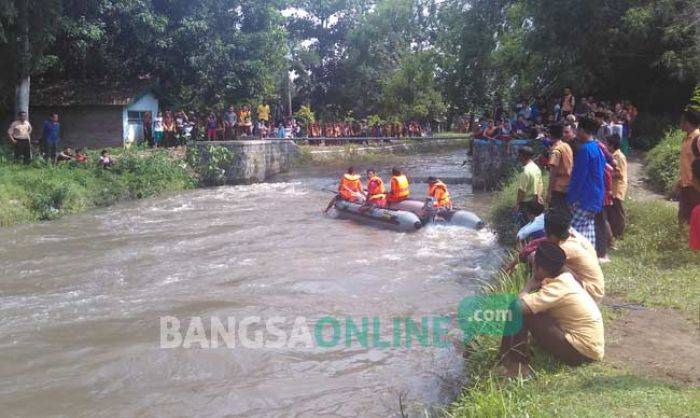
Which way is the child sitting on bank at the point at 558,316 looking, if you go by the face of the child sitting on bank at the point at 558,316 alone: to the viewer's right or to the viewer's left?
to the viewer's left

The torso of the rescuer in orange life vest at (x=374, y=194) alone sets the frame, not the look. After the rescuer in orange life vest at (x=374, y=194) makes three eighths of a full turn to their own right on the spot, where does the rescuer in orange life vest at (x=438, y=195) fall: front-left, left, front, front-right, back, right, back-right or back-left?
back-right

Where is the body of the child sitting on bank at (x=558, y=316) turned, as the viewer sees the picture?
to the viewer's left

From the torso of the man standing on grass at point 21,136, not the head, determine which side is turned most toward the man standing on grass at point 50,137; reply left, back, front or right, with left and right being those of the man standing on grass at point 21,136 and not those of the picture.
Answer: left

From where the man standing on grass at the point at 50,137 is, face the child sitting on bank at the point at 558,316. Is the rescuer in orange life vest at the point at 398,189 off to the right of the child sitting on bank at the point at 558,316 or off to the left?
left

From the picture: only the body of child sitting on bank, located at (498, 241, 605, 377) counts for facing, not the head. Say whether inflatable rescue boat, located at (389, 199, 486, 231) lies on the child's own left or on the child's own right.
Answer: on the child's own right

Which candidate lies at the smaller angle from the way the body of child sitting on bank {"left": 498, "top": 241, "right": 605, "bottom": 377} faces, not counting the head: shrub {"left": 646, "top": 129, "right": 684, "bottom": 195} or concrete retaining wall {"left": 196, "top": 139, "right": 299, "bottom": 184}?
the concrete retaining wall

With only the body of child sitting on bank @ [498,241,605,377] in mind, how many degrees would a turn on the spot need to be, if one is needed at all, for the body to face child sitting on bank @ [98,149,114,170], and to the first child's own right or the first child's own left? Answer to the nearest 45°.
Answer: approximately 45° to the first child's own right
